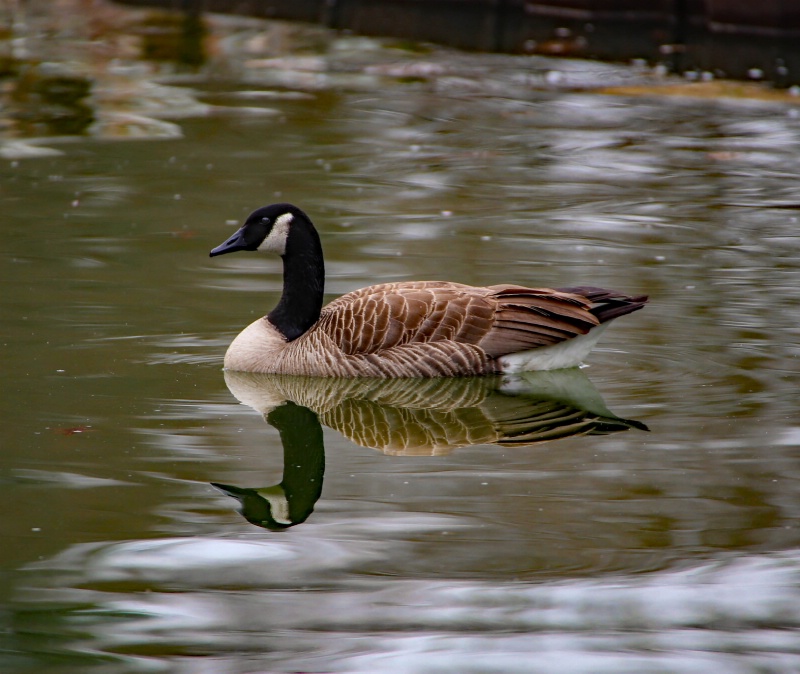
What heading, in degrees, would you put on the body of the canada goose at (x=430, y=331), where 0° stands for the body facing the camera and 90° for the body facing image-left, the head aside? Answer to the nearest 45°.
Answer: approximately 90°
